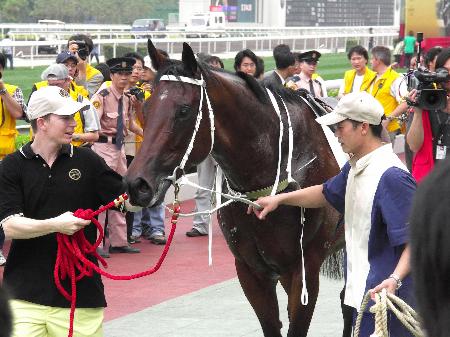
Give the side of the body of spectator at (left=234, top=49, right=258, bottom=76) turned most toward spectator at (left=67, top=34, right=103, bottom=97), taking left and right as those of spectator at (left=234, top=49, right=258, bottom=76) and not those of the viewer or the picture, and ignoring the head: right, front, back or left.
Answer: right

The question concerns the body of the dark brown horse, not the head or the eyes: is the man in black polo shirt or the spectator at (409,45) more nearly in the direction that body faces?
the man in black polo shirt

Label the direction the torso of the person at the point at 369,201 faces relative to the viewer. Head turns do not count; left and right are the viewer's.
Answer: facing to the left of the viewer

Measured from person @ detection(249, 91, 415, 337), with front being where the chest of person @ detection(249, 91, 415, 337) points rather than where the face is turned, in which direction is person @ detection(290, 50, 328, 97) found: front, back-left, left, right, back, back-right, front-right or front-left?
right

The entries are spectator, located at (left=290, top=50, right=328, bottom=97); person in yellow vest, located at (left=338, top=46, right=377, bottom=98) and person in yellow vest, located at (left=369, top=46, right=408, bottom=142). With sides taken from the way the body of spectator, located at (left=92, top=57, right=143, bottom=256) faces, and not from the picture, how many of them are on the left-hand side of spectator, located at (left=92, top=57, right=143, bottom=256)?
3

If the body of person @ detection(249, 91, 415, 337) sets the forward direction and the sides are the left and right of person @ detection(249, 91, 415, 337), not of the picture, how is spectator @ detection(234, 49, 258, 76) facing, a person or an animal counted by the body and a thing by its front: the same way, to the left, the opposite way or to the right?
to the left

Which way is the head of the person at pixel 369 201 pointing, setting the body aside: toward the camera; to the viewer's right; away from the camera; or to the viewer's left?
to the viewer's left

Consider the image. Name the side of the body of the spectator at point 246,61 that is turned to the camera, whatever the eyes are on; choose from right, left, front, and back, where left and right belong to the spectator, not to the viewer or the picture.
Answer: front

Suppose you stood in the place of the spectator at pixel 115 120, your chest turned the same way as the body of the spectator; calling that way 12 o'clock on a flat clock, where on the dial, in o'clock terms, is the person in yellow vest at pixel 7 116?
The person in yellow vest is roughly at 4 o'clock from the spectator.

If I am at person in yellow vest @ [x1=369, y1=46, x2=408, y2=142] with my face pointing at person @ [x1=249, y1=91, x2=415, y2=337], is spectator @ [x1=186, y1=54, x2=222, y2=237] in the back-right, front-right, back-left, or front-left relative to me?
front-right
